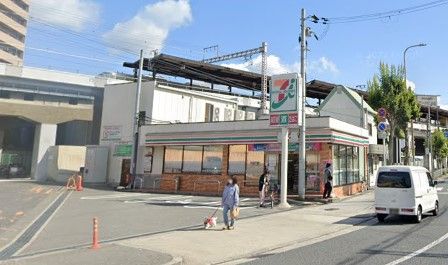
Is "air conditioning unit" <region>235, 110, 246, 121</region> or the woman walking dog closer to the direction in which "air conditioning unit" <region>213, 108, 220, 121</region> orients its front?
the woman walking dog

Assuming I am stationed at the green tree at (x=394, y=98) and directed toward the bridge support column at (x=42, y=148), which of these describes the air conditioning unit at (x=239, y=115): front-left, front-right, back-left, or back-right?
front-right

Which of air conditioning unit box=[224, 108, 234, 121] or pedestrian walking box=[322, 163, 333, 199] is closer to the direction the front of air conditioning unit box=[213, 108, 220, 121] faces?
the pedestrian walking

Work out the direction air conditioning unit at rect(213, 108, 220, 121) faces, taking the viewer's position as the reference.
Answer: facing the viewer

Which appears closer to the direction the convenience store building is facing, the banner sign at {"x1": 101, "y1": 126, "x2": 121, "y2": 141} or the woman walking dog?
the woman walking dog

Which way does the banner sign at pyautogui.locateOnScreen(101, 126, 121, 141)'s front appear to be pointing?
toward the camera

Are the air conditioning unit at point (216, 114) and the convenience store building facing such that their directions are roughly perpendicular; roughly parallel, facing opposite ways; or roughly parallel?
roughly parallel

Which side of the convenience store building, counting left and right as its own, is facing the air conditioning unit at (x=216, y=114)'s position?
back

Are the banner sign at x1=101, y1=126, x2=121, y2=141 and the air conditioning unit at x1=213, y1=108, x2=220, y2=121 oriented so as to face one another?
no

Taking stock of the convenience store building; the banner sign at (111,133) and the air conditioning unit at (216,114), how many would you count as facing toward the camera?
3

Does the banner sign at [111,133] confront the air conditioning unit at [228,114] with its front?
no

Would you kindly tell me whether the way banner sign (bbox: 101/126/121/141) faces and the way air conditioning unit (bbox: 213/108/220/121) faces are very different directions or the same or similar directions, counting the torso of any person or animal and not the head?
same or similar directions

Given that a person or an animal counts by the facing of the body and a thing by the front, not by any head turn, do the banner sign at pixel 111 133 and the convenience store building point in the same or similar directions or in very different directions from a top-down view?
same or similar directions

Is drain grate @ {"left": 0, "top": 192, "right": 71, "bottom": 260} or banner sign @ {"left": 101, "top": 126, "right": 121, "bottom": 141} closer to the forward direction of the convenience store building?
the drain grate

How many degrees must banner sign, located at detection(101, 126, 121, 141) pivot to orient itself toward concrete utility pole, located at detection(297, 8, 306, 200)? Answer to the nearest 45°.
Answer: approximately 45° to its left
